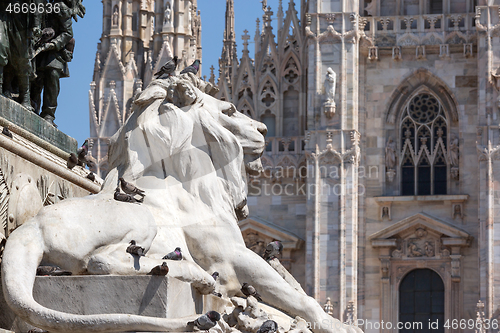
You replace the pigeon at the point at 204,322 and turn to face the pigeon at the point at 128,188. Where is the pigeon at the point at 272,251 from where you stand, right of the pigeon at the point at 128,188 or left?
right

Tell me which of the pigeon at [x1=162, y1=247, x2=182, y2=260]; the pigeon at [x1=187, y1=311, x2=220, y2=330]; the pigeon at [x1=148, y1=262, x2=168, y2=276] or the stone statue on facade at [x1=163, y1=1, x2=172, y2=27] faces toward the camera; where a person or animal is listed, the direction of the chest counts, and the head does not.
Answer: the stone statue on facade

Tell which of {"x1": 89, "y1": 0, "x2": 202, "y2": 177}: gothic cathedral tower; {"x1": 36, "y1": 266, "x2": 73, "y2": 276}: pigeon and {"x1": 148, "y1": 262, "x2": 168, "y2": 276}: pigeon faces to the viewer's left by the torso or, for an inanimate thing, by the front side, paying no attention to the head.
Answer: {"x1": 36, "y1": 266, "x2": 73, "y2": 276}: pigeon

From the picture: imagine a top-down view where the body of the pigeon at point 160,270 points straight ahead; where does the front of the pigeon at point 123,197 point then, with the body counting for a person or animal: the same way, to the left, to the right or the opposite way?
the opposite way

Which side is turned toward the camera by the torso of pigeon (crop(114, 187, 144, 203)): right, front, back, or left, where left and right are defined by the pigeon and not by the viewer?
left

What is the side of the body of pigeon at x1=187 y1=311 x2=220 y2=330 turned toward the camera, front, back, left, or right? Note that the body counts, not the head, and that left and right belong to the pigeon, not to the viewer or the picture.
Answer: right

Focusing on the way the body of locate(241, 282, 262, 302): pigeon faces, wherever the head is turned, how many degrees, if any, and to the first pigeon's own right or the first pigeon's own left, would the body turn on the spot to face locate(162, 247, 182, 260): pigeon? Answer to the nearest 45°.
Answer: approximately 45° to the first pigeon's own left

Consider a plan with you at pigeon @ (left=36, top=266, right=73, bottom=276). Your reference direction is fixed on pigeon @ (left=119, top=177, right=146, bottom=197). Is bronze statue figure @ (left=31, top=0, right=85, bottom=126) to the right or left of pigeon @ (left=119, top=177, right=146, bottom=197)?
left

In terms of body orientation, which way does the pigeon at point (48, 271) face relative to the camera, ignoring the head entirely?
to the viewer's left

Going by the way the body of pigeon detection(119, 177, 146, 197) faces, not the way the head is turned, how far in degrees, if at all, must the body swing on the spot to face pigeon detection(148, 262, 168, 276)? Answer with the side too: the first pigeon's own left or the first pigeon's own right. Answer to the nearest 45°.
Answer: approximately 90° to the first pigeon's own left

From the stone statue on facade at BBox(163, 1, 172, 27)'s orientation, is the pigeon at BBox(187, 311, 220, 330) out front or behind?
out front

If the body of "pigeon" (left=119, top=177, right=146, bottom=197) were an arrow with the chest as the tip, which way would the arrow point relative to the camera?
to the viewer's left
